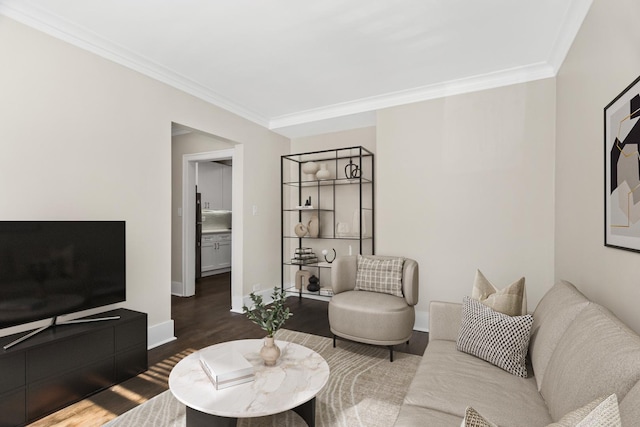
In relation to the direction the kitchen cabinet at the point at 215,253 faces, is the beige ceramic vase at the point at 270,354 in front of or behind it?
in front

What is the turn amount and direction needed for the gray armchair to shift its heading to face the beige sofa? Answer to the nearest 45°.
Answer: approximately 90° to its left

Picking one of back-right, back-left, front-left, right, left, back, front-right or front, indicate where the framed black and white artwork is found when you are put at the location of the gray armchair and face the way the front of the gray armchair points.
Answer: left

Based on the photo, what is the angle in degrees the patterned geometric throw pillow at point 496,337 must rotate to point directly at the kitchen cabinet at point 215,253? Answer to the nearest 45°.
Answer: approximately 90° to its right

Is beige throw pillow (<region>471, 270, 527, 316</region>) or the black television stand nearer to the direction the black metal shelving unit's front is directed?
the black television stand

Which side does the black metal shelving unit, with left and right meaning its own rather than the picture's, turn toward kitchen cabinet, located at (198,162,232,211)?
right

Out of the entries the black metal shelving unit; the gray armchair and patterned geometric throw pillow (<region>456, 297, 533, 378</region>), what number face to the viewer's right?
0

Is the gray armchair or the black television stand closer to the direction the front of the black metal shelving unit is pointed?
the black television stand

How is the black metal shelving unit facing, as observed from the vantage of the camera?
facing the viewer and to the left of the viewer

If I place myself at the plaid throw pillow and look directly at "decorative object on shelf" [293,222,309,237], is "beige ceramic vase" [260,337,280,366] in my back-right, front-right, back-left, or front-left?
back-left

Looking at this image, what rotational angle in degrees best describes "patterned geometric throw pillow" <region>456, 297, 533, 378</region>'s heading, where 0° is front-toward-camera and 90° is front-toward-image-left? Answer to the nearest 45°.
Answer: approximately 45°

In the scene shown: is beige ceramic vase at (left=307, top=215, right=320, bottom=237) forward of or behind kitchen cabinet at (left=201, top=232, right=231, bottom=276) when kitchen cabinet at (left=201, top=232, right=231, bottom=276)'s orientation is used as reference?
forward

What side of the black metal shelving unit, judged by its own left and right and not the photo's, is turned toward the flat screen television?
front

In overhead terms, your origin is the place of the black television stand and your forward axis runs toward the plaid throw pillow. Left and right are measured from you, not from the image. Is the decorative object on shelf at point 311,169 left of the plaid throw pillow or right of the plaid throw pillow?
left

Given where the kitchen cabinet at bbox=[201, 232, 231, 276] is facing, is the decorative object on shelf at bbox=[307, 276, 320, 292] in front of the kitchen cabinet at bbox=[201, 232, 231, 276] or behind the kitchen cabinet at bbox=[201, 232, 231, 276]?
in front

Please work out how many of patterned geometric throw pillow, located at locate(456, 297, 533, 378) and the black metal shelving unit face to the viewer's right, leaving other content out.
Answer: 0
